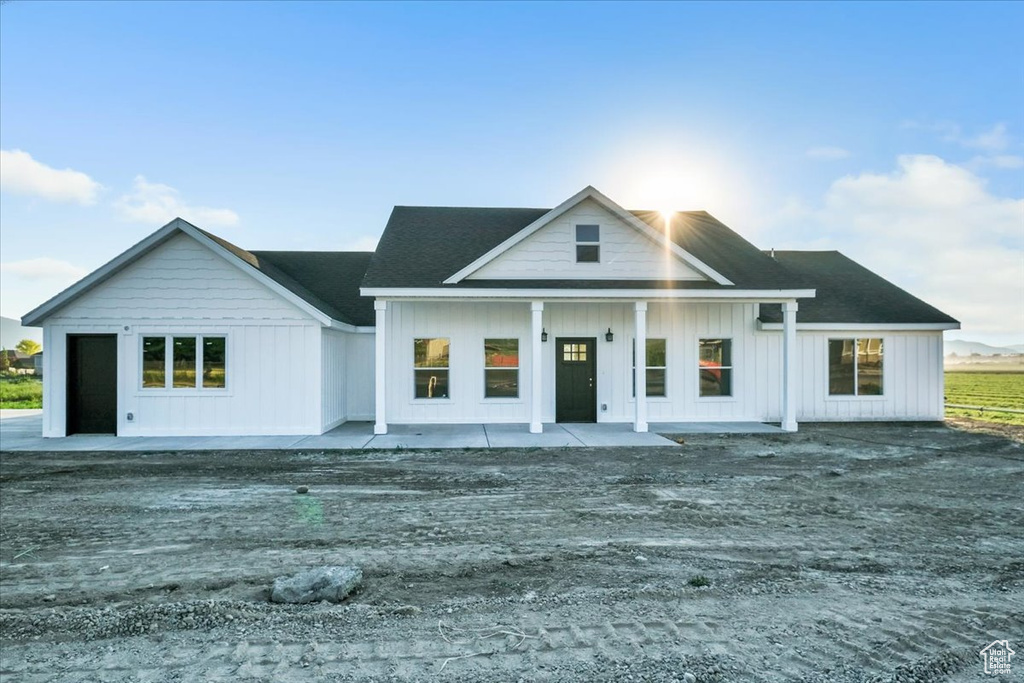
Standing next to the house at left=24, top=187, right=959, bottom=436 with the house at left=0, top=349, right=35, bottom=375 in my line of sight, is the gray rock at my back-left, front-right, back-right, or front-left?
back-left

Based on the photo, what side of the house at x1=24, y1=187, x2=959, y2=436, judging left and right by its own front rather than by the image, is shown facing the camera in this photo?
front

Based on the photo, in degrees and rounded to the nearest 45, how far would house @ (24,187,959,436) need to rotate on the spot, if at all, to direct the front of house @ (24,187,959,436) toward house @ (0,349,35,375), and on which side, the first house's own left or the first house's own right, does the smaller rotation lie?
approximately 135° to the first house's own right

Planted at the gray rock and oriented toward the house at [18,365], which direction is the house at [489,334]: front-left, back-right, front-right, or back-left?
front-right

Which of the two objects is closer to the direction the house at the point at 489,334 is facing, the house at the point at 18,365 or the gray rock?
the gray rock

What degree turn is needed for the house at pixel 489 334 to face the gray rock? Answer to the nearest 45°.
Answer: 0° — it already faces it
